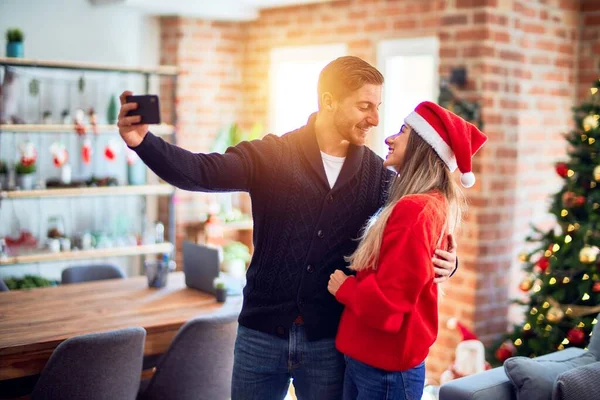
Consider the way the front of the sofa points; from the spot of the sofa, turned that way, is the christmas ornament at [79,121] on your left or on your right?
on your right

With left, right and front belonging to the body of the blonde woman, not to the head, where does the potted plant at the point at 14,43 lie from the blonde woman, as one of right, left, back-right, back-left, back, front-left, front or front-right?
front-right

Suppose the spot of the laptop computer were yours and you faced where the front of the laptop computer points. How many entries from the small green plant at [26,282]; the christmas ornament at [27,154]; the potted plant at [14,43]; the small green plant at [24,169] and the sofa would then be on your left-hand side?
4

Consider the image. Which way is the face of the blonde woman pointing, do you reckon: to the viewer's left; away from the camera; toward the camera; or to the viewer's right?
to the viewer's left

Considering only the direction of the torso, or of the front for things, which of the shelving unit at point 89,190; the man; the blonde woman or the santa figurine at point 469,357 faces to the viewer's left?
the blonde woman

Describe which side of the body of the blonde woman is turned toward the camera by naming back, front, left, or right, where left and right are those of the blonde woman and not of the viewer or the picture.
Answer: left

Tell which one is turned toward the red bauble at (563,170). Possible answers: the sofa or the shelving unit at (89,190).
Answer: the shelving unit

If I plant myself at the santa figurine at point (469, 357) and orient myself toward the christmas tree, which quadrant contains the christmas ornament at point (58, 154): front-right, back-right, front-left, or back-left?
back-left

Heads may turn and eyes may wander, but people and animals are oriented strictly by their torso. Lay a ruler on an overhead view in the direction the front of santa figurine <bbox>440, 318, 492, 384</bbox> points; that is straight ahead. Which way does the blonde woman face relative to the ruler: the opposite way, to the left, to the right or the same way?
to the right

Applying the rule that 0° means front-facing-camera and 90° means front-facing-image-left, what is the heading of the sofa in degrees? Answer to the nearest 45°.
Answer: approximately 45°

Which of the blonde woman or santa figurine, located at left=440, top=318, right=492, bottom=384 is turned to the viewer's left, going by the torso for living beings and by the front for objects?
the blonde woman

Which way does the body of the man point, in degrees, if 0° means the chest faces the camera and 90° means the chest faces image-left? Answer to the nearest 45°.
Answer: approximately 315°

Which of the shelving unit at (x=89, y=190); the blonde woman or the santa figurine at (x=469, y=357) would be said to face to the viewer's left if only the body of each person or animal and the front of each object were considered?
the blonde woman
